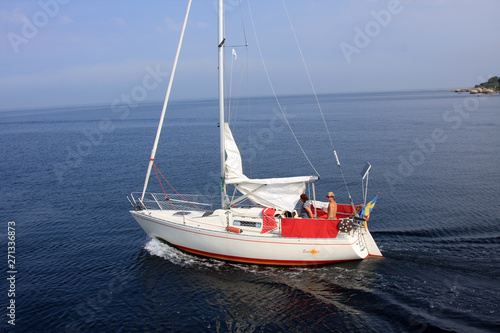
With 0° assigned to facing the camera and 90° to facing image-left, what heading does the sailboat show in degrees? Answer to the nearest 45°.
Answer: approximately 90°
